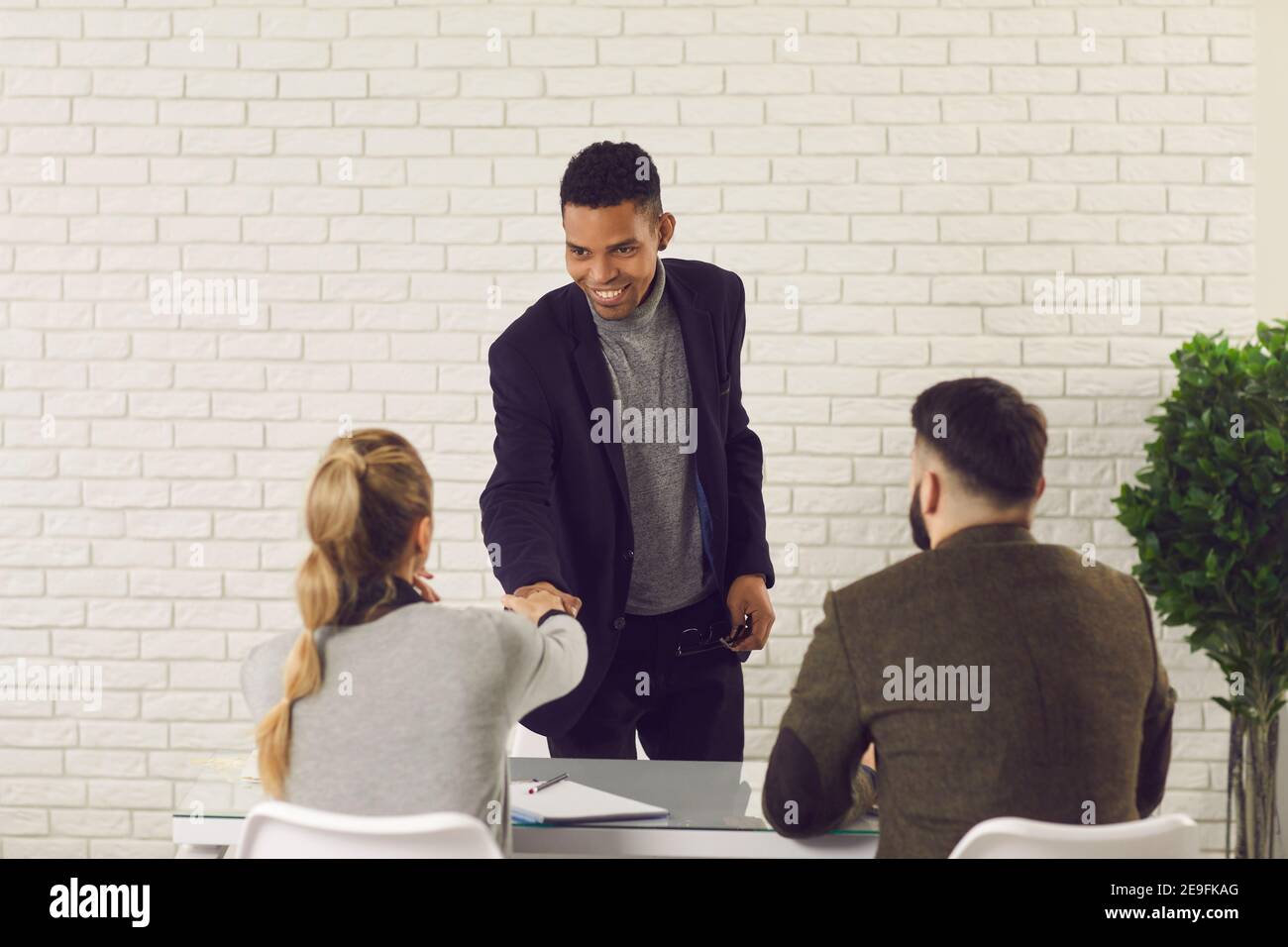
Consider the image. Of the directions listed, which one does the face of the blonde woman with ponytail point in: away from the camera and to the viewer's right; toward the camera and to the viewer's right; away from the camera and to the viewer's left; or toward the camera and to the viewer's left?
away from the camera and to the viewer's right

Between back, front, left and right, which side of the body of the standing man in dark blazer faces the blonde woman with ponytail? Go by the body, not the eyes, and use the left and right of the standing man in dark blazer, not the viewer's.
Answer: front

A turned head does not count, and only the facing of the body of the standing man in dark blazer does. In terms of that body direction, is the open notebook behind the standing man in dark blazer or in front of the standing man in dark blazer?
in front

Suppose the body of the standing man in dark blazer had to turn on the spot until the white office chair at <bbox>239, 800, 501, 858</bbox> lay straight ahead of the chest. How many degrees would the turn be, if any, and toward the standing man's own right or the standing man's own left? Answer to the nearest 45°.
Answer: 0° — they already face it

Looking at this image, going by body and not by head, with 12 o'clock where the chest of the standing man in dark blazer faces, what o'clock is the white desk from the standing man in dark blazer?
The white desk is roughly at 12 o'clock from the standing man in dark blazer.

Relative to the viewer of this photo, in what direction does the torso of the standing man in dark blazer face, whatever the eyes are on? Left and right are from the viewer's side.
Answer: facing the viewer

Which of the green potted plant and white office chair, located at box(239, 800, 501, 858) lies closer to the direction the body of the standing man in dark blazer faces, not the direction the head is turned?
the white office chair

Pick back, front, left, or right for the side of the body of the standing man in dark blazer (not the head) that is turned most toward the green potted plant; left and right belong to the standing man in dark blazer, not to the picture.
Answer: left

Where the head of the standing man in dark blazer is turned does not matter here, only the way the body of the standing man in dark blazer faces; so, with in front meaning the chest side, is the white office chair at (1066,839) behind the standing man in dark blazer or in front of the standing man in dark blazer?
in front
